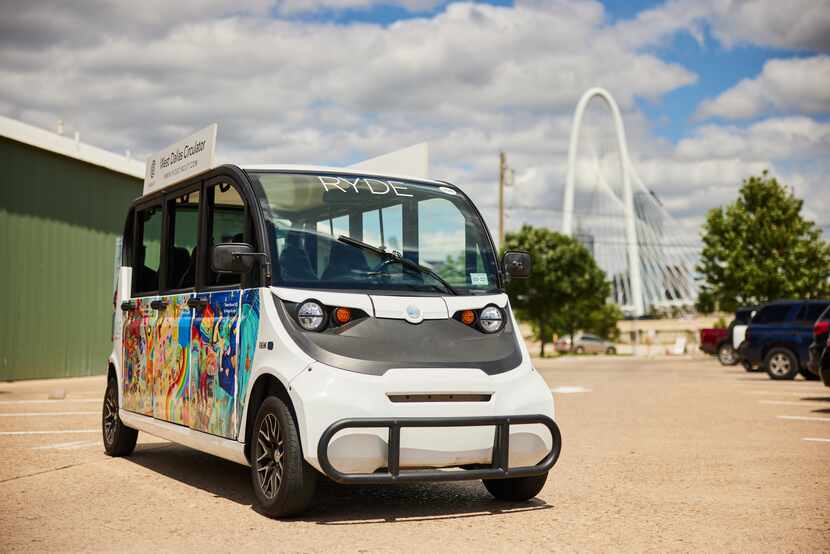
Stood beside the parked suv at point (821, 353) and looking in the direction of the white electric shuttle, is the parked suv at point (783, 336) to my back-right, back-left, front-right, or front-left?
back-right

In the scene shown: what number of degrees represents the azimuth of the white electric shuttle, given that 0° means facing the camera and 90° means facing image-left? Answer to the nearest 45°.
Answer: approximately 315°

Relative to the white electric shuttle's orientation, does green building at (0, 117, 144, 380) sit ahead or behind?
behind

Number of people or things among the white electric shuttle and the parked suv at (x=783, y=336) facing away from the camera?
0

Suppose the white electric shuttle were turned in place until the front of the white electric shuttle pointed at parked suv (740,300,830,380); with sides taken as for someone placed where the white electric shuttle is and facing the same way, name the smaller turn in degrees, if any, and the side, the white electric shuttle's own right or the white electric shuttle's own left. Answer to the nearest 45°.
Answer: approximately 90° to the white electric shuttle's own left
